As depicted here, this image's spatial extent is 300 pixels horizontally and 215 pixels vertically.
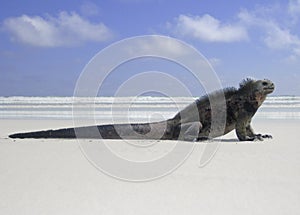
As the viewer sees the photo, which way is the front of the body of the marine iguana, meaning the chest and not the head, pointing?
to the viewer's right
